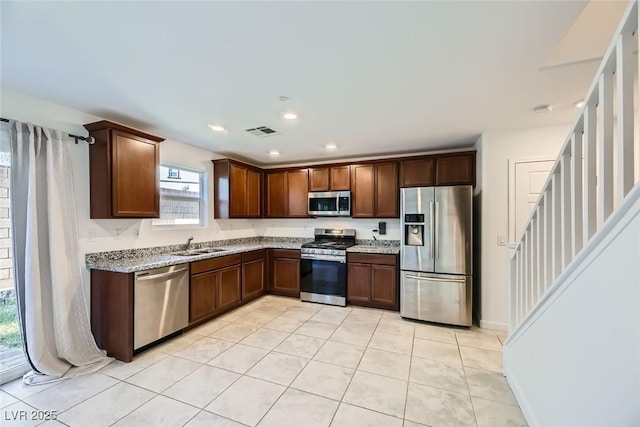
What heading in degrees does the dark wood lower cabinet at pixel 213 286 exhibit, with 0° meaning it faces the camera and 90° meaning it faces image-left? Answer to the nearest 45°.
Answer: approximately 315°

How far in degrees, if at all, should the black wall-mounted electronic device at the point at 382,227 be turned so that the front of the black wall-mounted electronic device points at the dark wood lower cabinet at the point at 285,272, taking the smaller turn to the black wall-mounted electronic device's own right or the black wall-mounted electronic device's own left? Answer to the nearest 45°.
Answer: approximately 90° to the black wall-mounted electronic device's own right

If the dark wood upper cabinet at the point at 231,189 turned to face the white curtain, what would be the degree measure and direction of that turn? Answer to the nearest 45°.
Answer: approximately 90° to its right

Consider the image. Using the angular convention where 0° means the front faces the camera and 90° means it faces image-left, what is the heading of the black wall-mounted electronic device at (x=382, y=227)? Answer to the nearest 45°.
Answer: approximately 0°

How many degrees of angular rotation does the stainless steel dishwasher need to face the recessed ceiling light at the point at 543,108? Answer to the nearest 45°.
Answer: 0° — it already faces it

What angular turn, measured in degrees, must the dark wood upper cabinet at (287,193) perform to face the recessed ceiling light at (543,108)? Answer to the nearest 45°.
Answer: approximately 45° to its left

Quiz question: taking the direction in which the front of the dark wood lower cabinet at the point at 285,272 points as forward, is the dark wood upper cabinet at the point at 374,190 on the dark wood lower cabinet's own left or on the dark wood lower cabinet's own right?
on the dark wood lower cabinet's own left

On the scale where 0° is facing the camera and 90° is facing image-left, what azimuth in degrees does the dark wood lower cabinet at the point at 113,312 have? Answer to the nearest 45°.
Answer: approximately 315°
